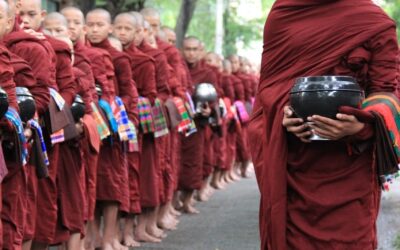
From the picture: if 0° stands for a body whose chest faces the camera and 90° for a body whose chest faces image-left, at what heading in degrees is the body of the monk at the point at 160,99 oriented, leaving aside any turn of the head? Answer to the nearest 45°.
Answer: approximately 315°
